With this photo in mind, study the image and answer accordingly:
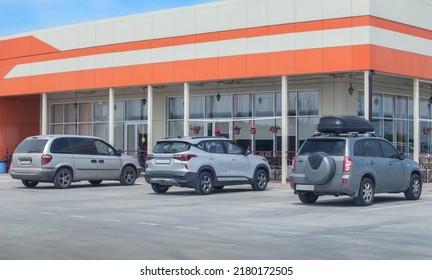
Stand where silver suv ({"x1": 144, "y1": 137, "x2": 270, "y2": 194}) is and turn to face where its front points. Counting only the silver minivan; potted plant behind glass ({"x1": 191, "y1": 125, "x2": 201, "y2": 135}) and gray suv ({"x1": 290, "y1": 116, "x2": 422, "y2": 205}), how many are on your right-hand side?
1

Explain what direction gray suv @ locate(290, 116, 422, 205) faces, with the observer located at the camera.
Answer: facing away from the viewer and to the right of the viewer

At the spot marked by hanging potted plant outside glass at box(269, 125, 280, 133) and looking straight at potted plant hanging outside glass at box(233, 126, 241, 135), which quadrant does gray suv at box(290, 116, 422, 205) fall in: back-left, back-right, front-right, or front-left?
back-left

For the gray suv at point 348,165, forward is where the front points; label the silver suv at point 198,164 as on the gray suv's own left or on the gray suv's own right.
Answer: on the gray suv's own left

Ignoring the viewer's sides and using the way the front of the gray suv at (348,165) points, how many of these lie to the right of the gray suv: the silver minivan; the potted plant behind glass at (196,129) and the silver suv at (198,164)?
0

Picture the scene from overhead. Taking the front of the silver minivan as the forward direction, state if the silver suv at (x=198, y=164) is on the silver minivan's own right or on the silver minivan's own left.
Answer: on the silver minivan's own right

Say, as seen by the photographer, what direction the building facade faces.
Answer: facing the viewer and to the left of the viewer

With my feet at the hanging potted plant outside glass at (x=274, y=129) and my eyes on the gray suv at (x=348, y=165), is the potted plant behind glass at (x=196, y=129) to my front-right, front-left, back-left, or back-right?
back-right

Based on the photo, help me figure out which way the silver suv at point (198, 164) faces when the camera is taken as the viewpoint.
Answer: facing away from the viewer and to the right of the viewer

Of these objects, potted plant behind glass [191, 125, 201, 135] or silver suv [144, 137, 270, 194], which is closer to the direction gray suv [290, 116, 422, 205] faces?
the potted plant behind glass

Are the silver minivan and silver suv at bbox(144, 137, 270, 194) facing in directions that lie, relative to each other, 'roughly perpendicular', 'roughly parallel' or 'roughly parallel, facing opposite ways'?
roughly parallel

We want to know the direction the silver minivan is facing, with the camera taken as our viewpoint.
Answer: facing away from the viewer and to the right of the viewer

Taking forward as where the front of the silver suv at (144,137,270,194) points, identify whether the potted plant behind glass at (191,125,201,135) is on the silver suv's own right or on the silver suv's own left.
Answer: on the silver suv's own left

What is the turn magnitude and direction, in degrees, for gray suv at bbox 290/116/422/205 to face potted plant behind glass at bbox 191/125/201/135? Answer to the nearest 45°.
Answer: approximately 90° to its left

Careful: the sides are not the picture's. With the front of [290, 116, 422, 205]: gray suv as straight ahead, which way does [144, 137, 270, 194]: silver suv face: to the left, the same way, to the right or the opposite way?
the same way

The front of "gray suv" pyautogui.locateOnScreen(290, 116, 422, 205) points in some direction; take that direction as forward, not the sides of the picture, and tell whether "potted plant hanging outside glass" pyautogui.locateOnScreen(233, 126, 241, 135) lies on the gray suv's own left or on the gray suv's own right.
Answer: on the gray suv's own left

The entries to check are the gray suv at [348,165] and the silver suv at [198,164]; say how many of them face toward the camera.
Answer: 0

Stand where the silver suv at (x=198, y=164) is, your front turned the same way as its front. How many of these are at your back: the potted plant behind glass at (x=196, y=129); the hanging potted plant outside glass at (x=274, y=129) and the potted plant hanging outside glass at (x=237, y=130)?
0
